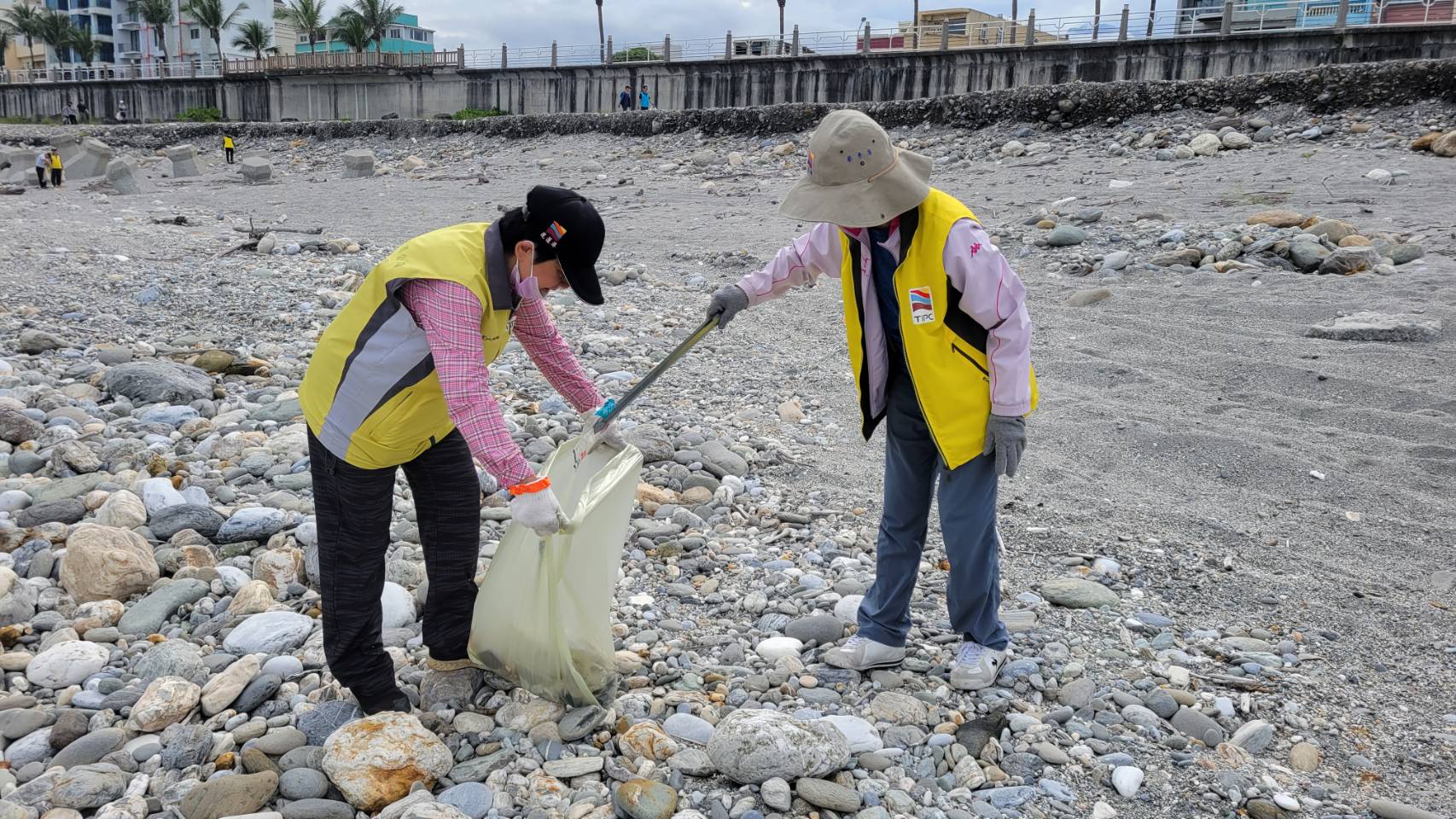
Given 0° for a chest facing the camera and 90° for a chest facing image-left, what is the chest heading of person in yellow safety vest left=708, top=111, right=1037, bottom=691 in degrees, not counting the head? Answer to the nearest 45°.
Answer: approximately 45°

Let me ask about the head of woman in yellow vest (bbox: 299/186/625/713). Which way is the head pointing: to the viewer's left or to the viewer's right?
to the viewer's right

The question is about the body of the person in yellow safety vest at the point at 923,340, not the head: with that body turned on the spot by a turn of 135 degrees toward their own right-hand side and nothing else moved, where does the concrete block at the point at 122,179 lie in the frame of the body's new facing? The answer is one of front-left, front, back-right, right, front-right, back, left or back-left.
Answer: front-left

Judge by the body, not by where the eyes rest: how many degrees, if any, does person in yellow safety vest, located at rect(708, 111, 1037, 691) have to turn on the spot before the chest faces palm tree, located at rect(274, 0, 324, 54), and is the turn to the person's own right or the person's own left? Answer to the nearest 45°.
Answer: approximately 90° to the person's own right

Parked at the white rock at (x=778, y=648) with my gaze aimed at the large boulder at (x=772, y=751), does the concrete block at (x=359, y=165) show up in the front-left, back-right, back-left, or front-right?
back-right

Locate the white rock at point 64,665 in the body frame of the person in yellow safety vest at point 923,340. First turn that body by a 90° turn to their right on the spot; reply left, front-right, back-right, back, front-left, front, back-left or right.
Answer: front-left

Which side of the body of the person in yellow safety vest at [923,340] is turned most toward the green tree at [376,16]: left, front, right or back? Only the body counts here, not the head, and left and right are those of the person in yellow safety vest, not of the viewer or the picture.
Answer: right

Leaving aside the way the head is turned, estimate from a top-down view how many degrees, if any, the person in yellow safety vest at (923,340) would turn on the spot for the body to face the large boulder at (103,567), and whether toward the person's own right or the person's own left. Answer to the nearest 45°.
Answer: approximately 45° to the person's own right
